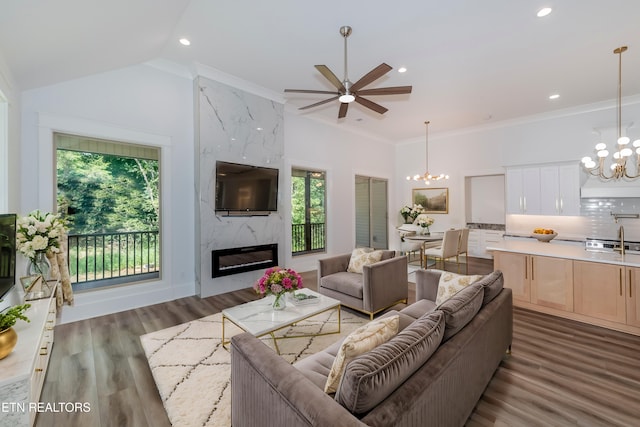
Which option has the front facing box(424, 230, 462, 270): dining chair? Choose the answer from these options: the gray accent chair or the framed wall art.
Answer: the framed wall art

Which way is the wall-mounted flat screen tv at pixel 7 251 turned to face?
to the viewer's right

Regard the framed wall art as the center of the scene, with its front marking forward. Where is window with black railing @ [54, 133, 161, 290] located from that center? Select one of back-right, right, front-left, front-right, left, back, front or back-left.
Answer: front-right

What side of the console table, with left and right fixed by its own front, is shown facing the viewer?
right

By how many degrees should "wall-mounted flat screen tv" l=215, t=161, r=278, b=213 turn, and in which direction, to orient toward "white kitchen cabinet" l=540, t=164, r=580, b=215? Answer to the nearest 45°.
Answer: approximately 45° to its left

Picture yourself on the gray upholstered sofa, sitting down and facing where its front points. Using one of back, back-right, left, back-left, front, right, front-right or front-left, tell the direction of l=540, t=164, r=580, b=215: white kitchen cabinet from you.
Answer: right

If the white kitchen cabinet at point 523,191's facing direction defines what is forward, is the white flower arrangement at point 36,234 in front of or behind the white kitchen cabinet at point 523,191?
in front

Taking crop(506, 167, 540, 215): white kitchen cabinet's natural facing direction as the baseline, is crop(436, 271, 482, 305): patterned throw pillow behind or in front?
in front

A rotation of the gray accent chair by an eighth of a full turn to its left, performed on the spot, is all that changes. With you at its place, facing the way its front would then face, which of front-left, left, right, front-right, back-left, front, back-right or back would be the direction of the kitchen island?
left

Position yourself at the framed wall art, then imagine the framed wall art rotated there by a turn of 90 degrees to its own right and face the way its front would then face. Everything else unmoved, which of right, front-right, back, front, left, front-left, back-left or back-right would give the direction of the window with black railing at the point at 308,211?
front-left

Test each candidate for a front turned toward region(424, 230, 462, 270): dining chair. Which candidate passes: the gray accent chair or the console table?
the console table
